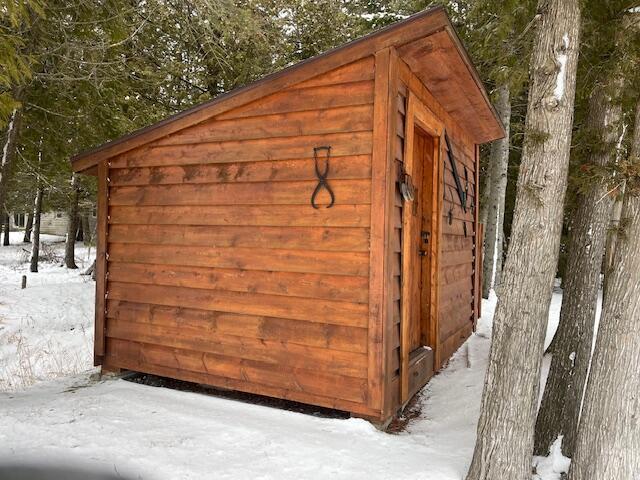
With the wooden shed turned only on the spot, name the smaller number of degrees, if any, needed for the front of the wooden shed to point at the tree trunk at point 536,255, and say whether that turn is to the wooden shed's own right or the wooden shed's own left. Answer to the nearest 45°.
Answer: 0° — it already faces it

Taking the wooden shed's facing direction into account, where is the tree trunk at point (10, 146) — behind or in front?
behind

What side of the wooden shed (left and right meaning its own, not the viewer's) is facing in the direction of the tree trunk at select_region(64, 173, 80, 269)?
back

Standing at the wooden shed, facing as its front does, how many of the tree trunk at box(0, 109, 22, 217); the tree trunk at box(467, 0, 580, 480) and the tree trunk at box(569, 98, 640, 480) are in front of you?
2

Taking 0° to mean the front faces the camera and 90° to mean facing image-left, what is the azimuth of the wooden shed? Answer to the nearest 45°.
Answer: approximately 315°
